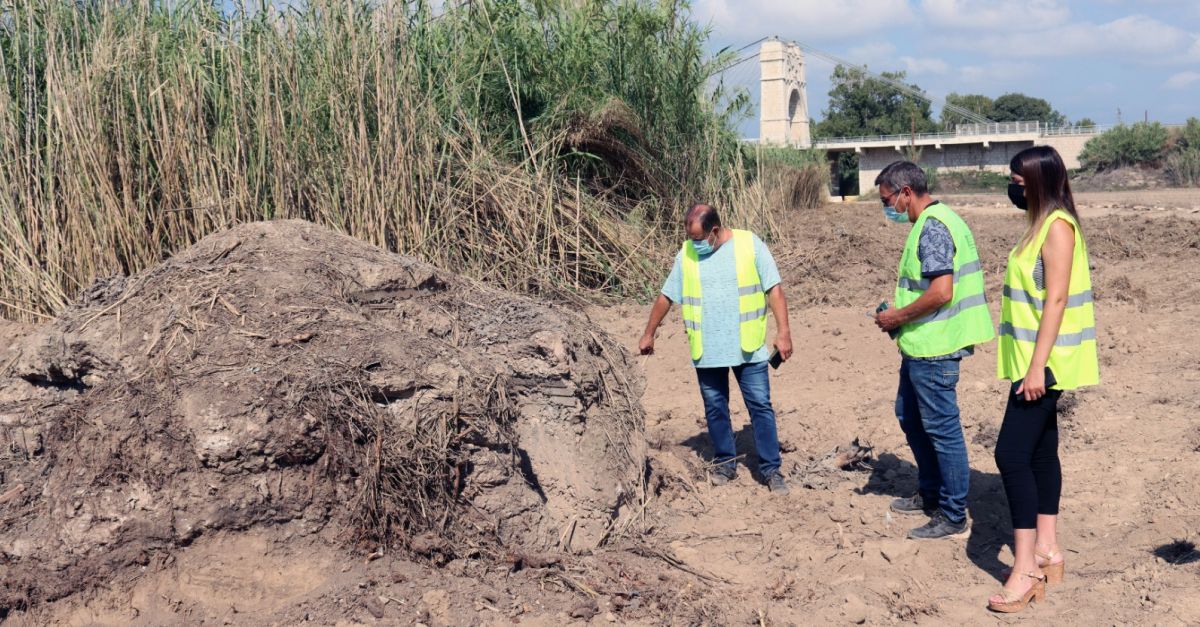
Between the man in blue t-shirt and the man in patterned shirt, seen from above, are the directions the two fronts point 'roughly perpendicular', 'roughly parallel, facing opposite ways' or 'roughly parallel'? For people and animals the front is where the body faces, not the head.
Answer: roughly perpendicular

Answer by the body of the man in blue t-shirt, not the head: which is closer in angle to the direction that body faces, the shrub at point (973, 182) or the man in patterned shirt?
the man in patterned shirt

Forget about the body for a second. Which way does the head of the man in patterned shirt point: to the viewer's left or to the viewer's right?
to the viewer's left

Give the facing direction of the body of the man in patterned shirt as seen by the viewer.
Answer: to the viewer's left

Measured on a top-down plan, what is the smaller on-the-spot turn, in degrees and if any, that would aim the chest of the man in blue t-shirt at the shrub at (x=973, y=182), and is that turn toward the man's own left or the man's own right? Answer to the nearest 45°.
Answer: approximately 180°

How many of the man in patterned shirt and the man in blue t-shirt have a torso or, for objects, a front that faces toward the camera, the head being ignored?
1

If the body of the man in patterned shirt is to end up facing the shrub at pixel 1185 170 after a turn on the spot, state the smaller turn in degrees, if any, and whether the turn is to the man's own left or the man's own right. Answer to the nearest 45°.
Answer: approximately 90° to the man's own right
